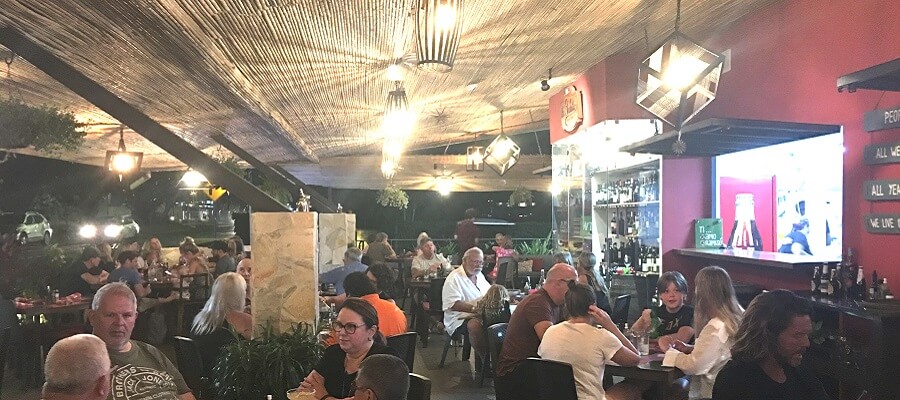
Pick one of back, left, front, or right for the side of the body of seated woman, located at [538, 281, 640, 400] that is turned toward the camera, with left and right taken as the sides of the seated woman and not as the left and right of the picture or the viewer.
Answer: back

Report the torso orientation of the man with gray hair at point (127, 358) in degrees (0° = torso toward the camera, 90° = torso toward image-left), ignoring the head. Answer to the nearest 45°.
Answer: approximately 0°

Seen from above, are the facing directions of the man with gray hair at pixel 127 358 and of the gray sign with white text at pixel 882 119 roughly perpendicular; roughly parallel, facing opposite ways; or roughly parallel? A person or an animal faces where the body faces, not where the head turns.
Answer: roughly perpendicular

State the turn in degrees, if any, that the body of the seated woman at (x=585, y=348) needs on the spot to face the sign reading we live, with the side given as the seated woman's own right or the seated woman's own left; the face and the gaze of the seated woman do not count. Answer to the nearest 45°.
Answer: approximately 45° to the seated woman's own right

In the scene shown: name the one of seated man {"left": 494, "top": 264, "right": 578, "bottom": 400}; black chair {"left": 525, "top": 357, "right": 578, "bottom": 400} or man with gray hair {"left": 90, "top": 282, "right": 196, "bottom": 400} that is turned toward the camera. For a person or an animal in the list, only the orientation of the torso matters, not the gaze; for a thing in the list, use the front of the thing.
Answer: the man with gray hair

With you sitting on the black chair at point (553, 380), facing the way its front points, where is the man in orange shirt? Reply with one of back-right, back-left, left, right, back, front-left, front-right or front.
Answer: left
